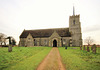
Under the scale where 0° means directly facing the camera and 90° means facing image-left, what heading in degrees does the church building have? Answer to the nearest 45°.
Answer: approximately 0°
